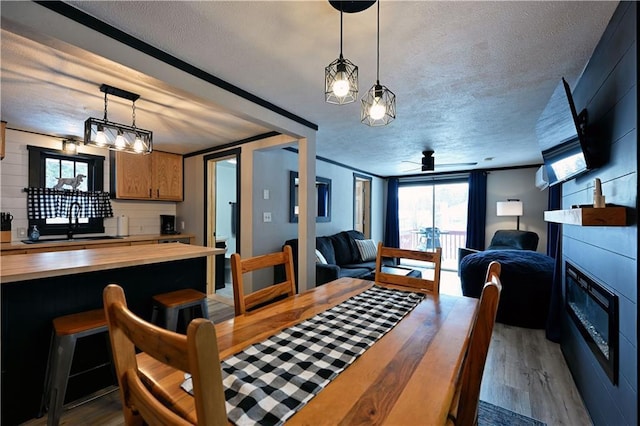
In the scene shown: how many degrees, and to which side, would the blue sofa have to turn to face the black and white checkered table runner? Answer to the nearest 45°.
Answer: approximately 45° to its right

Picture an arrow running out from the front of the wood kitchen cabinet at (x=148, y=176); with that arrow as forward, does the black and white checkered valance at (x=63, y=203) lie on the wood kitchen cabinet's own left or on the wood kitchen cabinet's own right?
on the wood kitchen cabinet's own right

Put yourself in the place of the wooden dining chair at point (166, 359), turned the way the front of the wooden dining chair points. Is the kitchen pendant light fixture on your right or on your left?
on your left

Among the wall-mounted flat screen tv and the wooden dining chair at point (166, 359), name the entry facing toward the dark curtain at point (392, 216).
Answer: the wooden dining chair

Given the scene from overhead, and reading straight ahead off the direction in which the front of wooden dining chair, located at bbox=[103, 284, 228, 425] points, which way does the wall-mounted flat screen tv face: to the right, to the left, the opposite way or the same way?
to the left

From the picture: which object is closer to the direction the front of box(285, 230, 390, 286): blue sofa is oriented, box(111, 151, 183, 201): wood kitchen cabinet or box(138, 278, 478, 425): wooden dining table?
the wooden dining table

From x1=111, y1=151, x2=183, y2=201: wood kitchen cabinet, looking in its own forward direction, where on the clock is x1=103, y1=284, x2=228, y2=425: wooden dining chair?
The wooden dining chair is roughly at 12 o'clock from the wood kitchen cabinet.

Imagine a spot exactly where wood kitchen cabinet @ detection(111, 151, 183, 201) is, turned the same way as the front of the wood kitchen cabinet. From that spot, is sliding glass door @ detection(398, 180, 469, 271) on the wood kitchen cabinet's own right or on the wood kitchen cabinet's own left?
on the wood kitchen cabinet's own left

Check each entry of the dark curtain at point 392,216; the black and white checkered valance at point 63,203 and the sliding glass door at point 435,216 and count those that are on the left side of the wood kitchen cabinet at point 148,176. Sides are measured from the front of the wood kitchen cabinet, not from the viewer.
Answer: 2

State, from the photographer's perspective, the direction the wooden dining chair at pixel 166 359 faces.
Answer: facing away from the viewer and to the right of the viewer

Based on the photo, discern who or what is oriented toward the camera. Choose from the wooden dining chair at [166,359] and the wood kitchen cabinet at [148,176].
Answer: the wood kitchen cabinet

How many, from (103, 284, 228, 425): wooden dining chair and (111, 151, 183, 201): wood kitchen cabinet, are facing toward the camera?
1

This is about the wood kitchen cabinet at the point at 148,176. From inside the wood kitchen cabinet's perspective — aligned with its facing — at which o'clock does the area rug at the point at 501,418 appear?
The area rug is roughly at 11 o'clock from the wood kitchen cabinet.

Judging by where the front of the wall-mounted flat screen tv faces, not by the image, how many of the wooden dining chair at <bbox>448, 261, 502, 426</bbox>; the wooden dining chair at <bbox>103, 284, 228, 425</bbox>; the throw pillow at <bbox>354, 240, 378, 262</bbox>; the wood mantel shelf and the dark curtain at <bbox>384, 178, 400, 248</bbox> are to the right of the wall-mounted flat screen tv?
2

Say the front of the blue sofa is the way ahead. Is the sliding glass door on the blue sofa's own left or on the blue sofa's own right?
on the blue sofa's own left

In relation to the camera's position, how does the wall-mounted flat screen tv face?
facing the viewer and to the left of the viewer

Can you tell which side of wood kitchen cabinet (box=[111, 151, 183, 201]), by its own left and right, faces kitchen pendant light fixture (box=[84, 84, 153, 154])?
front

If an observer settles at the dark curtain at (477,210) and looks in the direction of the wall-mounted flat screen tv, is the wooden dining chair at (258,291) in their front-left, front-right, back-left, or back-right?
front-right

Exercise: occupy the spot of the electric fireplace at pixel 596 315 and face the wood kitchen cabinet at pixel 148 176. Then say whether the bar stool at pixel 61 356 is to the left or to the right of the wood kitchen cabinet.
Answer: left

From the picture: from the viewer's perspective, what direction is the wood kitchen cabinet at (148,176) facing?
toward the camera
